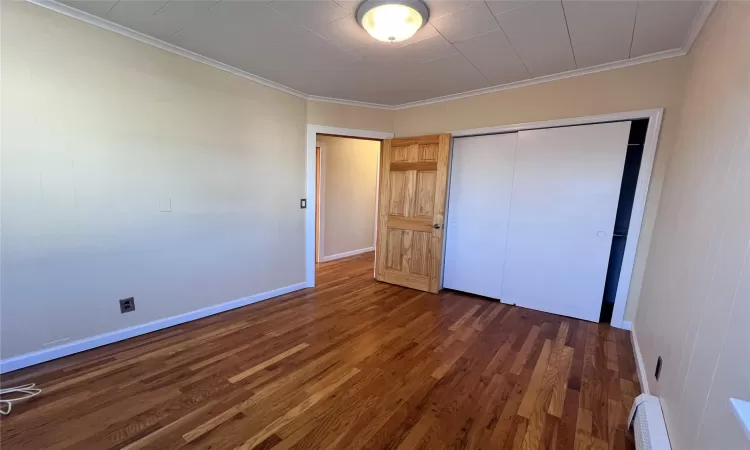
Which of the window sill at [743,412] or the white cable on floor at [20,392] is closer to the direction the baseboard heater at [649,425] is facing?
the white cable on floor

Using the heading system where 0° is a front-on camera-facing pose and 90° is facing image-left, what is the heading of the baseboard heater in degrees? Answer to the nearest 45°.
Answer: approximately 90°

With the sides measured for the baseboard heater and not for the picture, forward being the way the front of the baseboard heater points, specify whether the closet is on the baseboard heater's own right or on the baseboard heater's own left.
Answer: on the baseboard heater's own right
